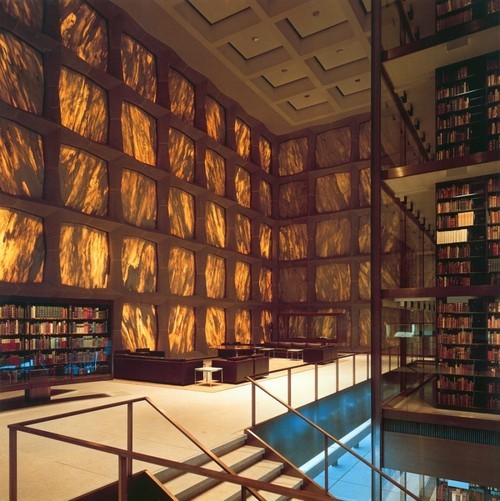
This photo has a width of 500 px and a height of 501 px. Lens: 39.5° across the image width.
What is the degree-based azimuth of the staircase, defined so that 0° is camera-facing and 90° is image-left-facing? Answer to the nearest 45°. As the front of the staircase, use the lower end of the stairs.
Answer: approximately 315°

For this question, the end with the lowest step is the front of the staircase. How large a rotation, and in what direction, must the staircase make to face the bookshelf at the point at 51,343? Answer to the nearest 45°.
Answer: approximately 180°
